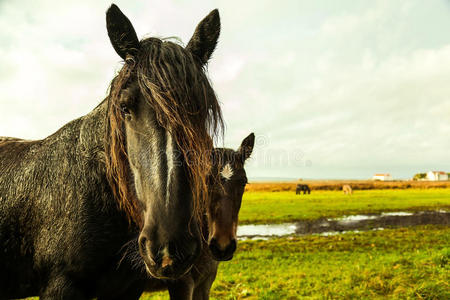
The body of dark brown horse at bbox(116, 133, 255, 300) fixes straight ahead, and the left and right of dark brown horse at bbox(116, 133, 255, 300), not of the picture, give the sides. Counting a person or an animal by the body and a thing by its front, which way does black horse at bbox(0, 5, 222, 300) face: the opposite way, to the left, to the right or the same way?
the same way

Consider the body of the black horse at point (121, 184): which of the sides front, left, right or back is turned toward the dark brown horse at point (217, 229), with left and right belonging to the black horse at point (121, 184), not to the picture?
left

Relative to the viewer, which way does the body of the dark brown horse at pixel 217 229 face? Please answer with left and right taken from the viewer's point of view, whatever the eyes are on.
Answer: facing the viewer and to the right of the viewer

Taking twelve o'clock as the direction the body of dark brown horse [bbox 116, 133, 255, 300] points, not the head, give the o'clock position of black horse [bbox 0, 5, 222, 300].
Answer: black horse [bbox 0, 5, 222, 300] is roughly at 2 o'clock from dark brown horse [bbox 116, 133, 255, 300].

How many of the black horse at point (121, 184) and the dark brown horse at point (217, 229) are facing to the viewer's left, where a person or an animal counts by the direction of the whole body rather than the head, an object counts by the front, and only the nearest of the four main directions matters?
0
